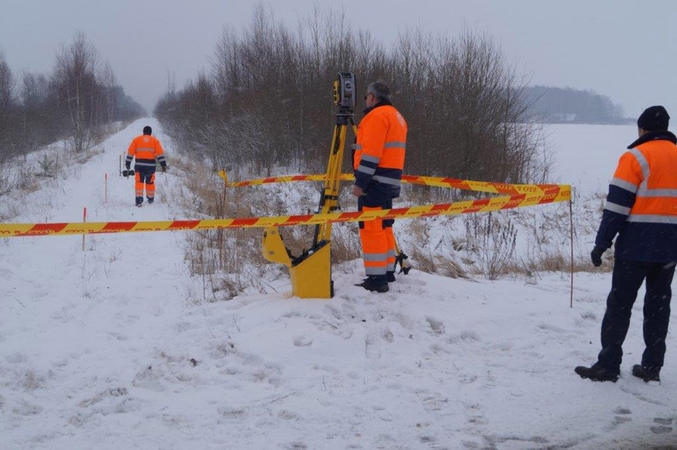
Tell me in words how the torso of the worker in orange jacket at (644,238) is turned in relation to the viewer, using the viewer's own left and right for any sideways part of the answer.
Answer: facing away from the viewer and to the left of the viewer

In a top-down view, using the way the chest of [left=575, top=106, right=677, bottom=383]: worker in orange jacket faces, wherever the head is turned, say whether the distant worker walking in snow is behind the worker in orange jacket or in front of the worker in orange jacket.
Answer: in front

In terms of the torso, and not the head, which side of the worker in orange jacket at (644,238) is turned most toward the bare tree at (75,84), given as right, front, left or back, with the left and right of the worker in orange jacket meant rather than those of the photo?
front

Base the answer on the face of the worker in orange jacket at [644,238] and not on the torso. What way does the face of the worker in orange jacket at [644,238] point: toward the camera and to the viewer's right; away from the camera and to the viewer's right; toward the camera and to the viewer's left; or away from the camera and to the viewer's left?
away from the camera and to the viewer's left
